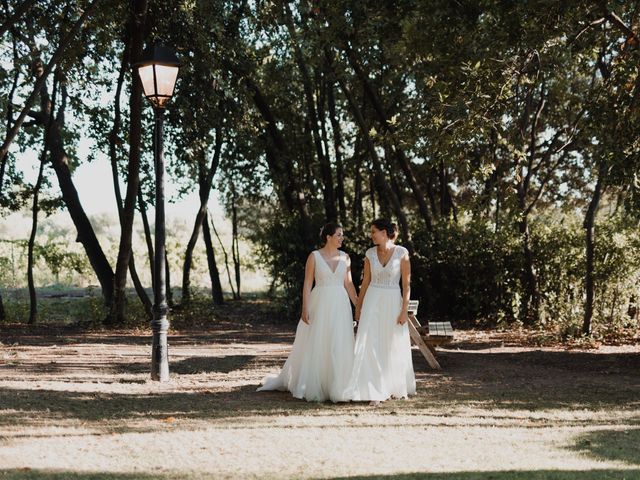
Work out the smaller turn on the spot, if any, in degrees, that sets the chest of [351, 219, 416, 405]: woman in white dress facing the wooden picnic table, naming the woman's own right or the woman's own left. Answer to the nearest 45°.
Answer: approximately 180°

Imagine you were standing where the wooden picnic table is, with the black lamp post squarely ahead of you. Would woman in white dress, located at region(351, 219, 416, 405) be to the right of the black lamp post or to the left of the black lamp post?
left

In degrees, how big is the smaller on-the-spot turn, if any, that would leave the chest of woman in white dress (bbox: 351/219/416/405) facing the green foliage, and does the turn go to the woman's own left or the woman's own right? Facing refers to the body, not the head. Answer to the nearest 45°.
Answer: approximately 180°

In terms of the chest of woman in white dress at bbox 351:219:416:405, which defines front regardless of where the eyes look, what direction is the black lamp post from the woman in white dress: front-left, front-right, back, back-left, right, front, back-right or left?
right

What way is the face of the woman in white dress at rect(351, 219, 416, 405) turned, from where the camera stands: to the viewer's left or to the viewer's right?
to the viewer's left

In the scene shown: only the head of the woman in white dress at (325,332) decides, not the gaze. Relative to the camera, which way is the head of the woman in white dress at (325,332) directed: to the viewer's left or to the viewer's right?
to the viewer's right

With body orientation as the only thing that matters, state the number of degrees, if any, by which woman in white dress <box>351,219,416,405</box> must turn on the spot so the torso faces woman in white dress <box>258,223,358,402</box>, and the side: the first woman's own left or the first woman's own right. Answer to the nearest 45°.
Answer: approximately 90° to the first woman's own right

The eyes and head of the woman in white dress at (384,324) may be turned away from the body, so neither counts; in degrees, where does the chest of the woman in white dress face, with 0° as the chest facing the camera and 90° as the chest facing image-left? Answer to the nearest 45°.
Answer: approximately 0°

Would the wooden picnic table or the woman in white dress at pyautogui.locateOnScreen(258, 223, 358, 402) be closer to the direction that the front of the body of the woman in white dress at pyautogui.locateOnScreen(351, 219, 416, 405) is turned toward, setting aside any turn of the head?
the woman in white dress
